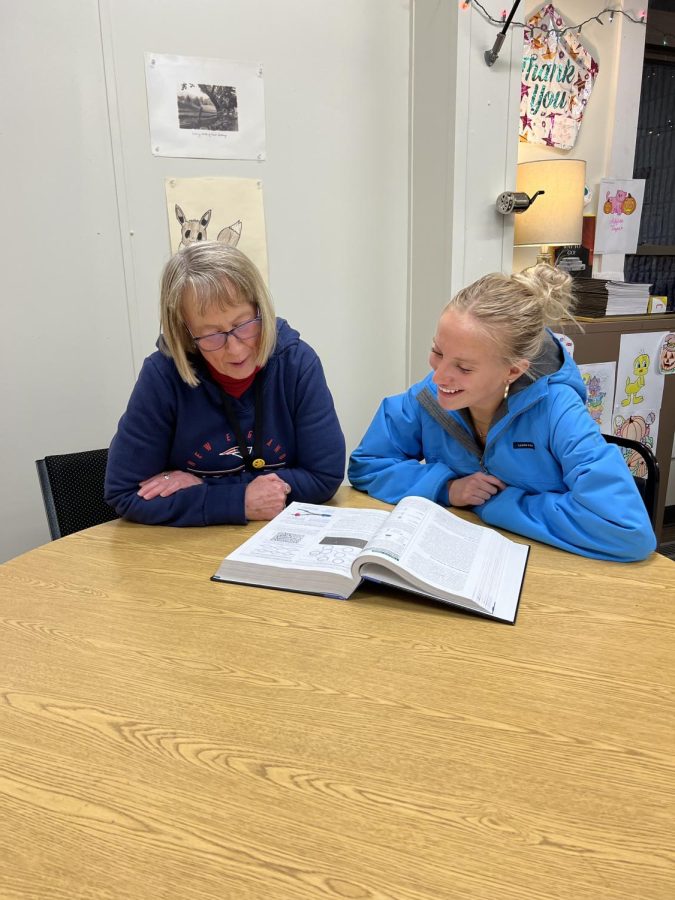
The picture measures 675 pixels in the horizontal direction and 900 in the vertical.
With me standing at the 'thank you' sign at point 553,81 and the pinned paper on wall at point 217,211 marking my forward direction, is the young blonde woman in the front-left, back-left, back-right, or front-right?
front-left

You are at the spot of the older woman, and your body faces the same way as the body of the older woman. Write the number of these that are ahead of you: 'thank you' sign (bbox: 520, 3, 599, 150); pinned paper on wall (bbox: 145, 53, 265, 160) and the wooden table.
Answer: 1

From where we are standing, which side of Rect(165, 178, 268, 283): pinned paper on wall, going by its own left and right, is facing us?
front

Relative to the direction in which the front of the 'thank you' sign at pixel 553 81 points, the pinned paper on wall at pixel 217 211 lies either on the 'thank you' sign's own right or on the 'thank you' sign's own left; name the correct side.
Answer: on the 'thank you' sign's own right

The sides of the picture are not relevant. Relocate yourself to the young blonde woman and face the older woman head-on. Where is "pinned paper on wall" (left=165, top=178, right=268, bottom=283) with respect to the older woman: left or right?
right

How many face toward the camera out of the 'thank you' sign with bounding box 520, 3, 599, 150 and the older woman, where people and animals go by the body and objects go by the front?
2

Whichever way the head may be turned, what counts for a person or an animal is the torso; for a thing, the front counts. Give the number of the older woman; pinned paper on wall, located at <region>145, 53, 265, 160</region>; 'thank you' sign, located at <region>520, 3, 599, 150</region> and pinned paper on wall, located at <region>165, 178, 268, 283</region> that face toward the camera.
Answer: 4

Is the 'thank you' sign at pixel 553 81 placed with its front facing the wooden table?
yes

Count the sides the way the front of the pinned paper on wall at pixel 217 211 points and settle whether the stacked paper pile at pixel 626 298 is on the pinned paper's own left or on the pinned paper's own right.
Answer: on the pinned paper's own left

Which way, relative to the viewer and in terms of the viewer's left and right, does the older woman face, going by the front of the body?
facing the viewer

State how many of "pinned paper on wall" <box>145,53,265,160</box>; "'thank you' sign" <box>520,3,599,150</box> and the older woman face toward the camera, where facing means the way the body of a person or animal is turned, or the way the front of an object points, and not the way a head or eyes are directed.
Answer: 3

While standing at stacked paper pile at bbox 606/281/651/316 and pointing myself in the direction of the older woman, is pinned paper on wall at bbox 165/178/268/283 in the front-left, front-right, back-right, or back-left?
front-right

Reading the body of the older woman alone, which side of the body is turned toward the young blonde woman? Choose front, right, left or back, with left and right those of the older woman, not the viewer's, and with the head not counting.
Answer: left

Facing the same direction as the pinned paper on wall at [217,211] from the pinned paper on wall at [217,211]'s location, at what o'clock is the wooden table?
The wooden table is roughly at 12 o'clock from the pinned paper on wall.
